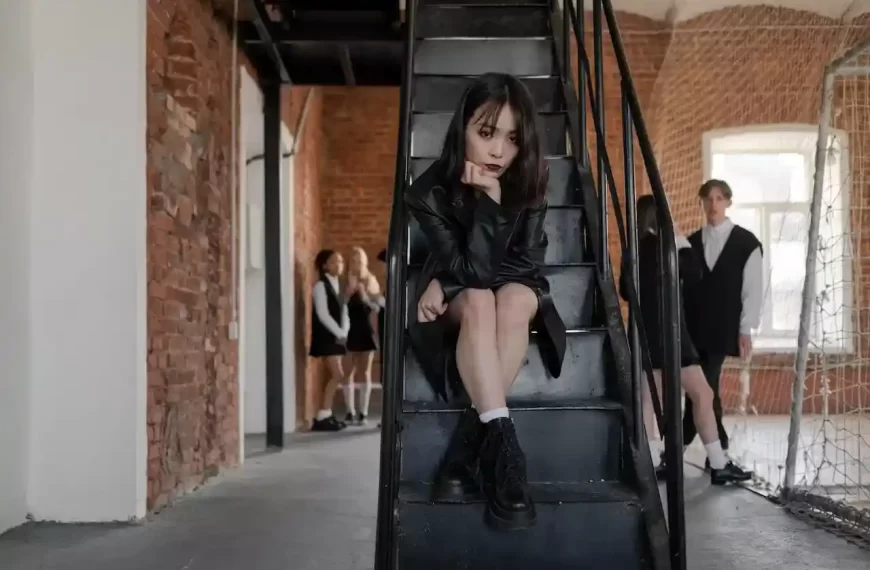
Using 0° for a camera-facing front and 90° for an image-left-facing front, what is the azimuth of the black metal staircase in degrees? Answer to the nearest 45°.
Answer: approximately 0°

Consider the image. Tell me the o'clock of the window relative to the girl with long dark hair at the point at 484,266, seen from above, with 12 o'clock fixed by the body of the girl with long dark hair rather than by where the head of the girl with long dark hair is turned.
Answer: The window is roughly at 7 o'clock from the girl with long dark hair.

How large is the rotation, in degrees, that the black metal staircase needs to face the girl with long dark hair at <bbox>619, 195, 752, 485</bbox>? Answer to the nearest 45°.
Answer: approximately 180°

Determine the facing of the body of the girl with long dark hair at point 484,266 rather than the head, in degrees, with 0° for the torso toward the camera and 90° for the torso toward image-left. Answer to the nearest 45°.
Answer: approximately 0°

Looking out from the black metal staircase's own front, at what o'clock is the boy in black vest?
The boy in black vest is roughly at 7 o'clock from the black metal staircase.

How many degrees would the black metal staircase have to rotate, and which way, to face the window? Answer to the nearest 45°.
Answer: approximately 180°

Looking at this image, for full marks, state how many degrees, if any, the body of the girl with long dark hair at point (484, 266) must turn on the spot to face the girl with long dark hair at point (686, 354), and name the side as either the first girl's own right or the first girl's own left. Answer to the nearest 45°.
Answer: approximately 135° to the first girl's own left

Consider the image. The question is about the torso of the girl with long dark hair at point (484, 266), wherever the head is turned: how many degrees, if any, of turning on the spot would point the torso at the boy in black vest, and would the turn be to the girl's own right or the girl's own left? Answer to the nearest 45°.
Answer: approximately 135° to the girl's own left
